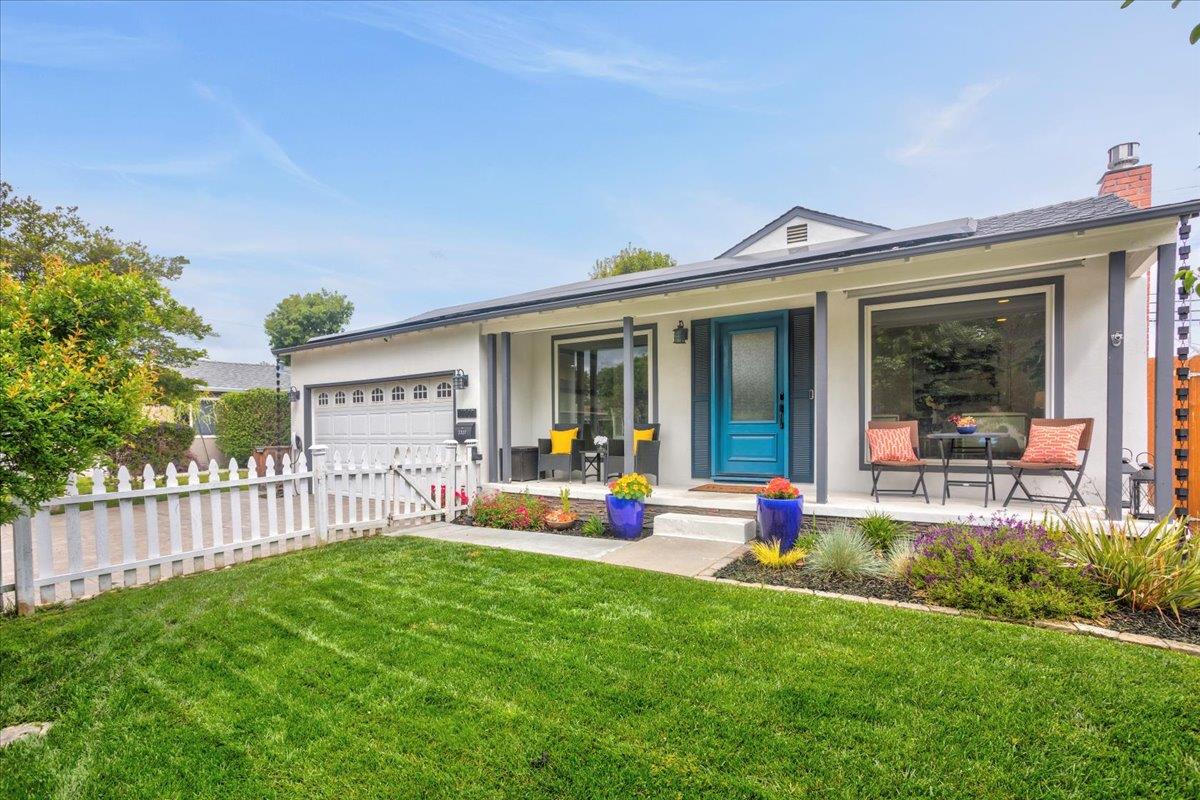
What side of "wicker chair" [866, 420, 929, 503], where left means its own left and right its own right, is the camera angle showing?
front

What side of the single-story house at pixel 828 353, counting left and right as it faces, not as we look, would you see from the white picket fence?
front

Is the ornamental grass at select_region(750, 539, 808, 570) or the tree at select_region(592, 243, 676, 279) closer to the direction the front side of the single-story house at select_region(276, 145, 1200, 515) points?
the ornamental grass

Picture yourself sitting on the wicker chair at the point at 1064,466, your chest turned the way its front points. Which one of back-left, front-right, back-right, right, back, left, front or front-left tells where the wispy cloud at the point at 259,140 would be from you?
front-right

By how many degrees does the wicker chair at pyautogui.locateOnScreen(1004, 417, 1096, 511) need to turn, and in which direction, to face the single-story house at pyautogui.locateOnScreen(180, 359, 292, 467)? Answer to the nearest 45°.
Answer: approximately 45° to its right

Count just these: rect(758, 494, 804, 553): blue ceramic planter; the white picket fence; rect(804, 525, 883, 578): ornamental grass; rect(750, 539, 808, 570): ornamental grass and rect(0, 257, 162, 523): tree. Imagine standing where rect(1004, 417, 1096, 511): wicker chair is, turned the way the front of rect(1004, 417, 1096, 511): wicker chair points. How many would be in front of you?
5

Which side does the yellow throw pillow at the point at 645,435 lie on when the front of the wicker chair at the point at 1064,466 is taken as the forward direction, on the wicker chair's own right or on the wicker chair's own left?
on the wicker chair's own right

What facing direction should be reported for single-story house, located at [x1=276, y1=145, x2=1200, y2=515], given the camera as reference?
facing the viewer and to the left of the viewer

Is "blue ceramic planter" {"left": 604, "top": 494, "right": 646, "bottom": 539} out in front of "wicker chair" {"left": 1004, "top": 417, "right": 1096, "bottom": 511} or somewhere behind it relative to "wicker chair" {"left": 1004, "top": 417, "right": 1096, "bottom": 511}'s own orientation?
in front

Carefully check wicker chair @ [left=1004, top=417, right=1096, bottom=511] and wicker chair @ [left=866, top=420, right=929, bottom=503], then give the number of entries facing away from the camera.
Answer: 0

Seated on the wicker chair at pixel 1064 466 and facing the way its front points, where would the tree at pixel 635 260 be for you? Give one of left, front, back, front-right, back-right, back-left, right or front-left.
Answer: right

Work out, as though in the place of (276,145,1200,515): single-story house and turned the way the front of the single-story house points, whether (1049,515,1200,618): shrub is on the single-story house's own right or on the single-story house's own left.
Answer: on the single-story house's own left

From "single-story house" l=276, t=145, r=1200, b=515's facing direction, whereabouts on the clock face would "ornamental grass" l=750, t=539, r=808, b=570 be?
The ornamental grass is roughly at 11 o'clock from the single-story house.
